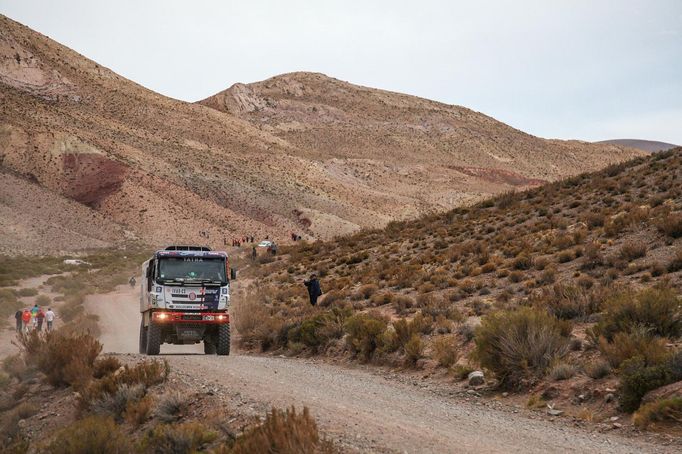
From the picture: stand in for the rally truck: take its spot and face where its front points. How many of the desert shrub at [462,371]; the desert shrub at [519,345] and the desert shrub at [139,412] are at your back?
0

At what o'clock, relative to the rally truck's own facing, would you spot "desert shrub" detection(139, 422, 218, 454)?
The desert shrub is roughly at 12 o'clock from the rally truck.

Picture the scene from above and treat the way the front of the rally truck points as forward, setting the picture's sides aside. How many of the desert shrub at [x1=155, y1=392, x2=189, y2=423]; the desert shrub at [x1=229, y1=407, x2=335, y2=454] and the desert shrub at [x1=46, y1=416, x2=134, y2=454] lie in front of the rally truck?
3

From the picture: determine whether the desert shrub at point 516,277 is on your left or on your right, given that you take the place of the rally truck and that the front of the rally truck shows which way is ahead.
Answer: on your left

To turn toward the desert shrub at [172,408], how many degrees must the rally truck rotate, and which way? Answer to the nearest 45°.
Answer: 0° — it already faces it

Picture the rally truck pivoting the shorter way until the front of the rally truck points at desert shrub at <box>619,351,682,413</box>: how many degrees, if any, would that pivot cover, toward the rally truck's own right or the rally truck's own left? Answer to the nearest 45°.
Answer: approximately 45° to the rally truck's own left

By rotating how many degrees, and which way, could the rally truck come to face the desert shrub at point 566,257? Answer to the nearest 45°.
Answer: approximately 90° to its left

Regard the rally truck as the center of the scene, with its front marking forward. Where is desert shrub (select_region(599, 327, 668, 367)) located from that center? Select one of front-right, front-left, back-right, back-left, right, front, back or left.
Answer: front-left

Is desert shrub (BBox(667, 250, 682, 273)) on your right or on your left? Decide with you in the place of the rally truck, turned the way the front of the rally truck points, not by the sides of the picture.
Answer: on your left

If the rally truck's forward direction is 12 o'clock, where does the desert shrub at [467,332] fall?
The desert shrub is roughly at 10 o'clock from the rally truck.

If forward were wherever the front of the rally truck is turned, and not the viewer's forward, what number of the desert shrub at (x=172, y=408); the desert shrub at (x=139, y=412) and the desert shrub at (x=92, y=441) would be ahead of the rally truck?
3

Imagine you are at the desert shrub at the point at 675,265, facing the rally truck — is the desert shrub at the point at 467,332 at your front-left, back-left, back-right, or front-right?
front-left

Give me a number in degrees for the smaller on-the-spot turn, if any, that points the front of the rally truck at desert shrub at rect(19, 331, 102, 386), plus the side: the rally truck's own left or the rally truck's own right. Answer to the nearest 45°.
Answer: approximately 45° to the rally truck's own right

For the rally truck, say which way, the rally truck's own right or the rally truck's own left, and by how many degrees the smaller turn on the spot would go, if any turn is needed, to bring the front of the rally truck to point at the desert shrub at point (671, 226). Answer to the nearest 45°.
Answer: approximately 90° to the rally truck's own left

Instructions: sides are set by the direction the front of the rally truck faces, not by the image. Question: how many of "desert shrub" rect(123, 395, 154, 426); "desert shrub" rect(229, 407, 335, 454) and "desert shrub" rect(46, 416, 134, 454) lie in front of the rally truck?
3

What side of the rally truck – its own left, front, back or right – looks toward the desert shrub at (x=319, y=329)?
left

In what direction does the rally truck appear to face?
toward the camera

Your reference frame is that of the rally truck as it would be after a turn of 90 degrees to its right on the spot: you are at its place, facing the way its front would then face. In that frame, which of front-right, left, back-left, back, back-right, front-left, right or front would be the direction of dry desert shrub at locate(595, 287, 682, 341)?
back-left

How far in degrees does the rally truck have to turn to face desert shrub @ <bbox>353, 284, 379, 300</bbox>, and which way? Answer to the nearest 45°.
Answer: approximately 135° to its left

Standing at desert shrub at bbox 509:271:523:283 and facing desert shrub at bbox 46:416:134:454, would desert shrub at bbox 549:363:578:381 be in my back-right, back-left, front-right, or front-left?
front-left
